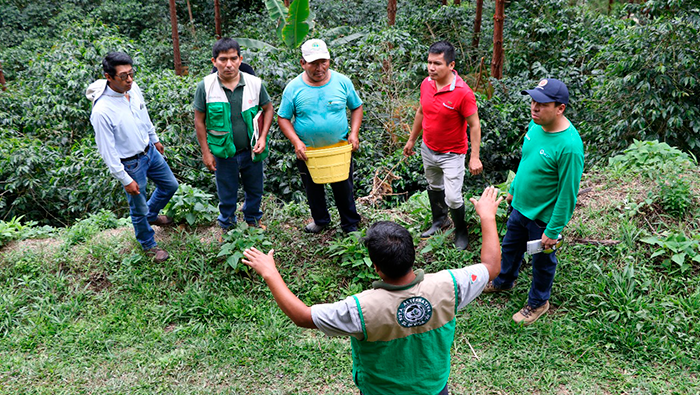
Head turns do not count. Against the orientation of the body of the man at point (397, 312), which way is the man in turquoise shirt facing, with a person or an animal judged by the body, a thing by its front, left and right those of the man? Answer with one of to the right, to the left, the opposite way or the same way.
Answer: the opposite way

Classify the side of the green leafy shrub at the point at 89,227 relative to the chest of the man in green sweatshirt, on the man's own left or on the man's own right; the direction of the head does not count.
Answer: on the man's own right

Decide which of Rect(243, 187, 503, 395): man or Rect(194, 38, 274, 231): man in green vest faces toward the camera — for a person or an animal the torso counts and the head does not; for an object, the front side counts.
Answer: the man in green vest

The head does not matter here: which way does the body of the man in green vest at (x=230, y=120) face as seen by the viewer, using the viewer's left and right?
facing the viewer

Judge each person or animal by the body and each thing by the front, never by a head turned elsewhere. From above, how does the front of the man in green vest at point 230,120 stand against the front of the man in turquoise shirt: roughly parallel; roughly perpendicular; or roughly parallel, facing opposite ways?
roughly parallel

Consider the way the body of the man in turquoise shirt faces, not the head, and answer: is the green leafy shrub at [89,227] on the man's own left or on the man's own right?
on the man's own right

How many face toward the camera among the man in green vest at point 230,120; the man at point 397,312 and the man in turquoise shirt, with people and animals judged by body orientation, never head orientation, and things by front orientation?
2

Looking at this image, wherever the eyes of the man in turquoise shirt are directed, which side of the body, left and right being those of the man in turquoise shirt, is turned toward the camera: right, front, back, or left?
front

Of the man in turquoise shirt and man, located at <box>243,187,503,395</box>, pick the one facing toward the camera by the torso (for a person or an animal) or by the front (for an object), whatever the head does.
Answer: the man in turquoise shirt

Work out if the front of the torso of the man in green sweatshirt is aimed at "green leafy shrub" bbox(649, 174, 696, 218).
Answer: no

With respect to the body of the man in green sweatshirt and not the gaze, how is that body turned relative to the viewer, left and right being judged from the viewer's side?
facing the viewer and to the left of the viewer

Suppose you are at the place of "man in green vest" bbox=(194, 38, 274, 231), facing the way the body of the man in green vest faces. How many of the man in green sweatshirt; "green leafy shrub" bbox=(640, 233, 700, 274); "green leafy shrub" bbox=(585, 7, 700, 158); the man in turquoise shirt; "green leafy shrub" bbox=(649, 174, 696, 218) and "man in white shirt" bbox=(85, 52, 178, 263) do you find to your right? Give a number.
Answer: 1

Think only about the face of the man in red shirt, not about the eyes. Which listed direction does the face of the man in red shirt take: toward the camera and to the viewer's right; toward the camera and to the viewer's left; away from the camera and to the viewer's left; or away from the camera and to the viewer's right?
toward the camera and to the viewer's left

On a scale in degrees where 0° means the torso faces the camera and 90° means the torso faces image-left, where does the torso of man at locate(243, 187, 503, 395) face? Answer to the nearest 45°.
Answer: approximately 180°

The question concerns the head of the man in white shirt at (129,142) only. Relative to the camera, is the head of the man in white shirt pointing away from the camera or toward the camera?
toward the camera

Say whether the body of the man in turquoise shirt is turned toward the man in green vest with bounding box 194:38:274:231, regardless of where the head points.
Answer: no

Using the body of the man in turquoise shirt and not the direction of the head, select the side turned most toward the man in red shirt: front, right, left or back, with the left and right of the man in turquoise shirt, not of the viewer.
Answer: left

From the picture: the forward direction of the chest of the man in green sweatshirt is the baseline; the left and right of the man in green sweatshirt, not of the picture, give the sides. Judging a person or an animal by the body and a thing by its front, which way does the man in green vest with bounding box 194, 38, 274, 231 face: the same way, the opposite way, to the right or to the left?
to the left

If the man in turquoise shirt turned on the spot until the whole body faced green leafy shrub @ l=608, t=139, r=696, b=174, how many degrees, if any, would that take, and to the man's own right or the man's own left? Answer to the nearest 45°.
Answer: approximately 90° to the man's own left

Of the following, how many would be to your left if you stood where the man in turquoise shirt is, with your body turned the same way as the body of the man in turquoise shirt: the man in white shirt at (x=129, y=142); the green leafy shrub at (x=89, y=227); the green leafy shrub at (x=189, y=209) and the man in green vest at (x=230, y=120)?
0
